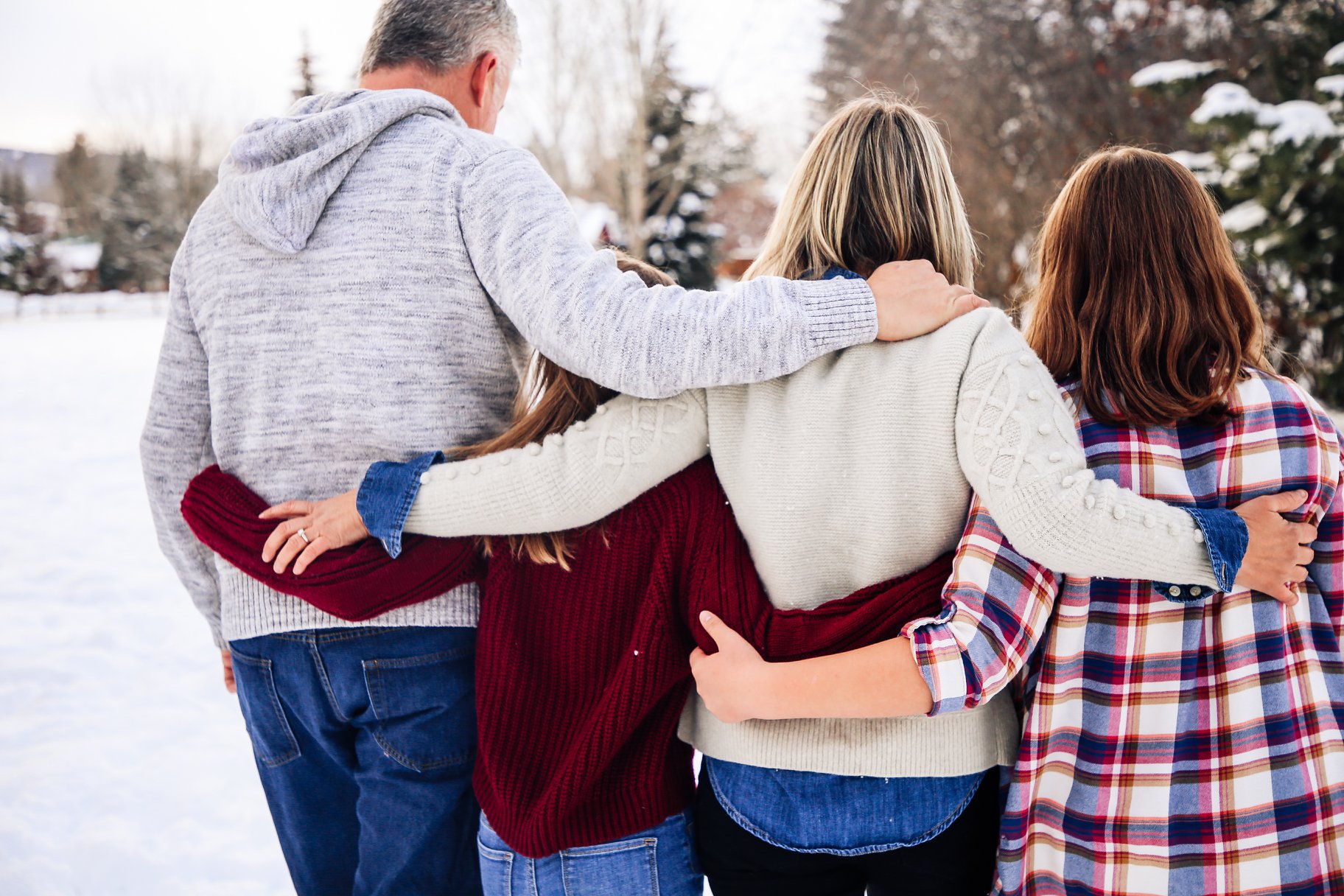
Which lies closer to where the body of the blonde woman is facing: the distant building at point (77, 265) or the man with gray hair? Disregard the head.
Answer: the distant building

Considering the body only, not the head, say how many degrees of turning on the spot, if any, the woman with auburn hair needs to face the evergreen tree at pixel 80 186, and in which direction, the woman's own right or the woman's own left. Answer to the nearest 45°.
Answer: approximately 45° to the woman's own left

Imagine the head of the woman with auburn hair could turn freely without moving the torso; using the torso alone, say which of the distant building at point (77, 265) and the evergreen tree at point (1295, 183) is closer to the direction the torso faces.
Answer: the evergreen tree

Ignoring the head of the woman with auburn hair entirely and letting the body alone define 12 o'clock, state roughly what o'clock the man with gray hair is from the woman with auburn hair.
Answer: The man with gray hair is roughly at 9 o'clock from the woman with auburn hair.

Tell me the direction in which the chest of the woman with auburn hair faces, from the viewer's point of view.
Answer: away from the camera

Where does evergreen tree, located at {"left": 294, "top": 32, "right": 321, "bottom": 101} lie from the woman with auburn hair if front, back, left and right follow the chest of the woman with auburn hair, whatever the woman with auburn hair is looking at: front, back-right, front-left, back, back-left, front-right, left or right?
front-left

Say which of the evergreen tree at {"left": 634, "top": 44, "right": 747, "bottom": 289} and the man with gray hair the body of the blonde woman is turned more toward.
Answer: the evergreen tree

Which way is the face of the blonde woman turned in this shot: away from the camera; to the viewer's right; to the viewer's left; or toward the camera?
away from the camera

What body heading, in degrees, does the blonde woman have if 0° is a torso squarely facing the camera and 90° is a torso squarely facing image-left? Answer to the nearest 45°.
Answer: approximately 180°

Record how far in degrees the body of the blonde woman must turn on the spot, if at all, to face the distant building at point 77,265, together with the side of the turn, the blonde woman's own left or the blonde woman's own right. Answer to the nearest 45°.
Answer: approximately 45° to the blonde woman's own left

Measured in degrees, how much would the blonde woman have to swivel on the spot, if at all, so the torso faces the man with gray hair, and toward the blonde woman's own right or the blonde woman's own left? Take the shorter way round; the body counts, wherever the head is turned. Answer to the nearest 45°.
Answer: approximately 90° to the blonde woman's own left

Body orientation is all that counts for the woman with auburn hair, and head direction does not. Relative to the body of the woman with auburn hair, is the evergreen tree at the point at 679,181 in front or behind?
in front

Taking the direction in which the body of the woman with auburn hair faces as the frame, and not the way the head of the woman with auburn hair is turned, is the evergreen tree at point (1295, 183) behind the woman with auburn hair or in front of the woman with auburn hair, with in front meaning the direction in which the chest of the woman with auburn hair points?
in front
